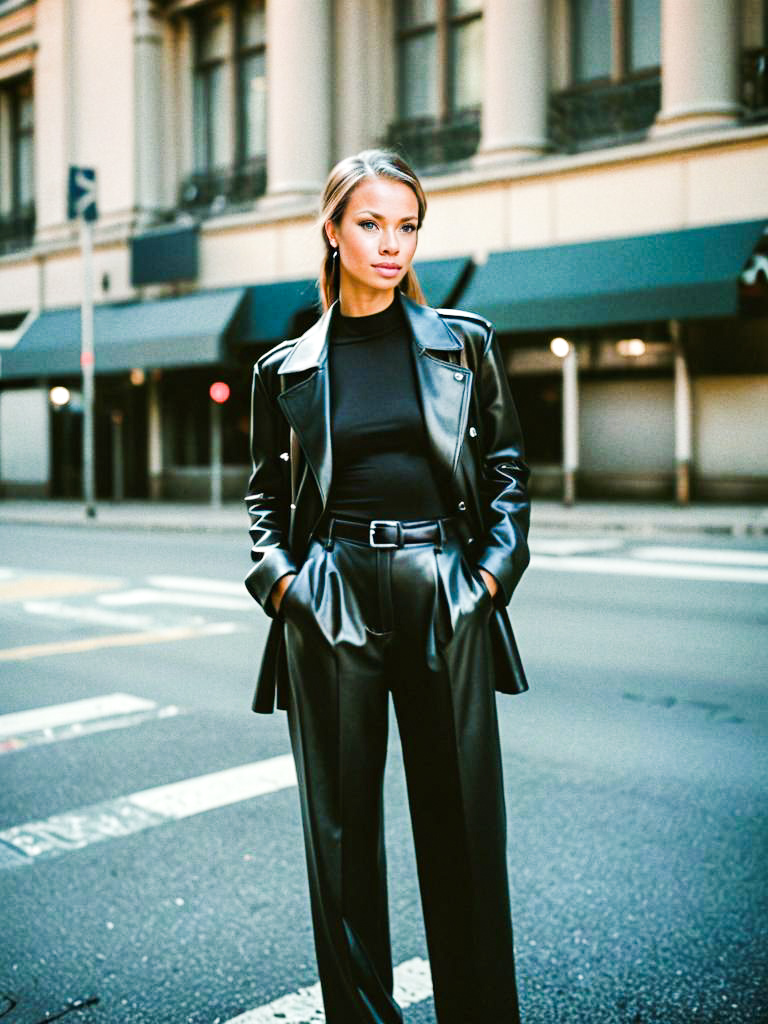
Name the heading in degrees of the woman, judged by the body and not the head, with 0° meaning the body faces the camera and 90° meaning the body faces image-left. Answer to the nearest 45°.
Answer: approximately 0°

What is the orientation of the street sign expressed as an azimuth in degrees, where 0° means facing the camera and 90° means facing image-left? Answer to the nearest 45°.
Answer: approximately 0°

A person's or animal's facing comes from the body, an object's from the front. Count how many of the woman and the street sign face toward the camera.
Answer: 2

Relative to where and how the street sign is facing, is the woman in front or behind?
in front

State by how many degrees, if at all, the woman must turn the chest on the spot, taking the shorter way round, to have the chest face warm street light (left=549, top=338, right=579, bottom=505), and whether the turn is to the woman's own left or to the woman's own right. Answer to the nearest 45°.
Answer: approximately 180°

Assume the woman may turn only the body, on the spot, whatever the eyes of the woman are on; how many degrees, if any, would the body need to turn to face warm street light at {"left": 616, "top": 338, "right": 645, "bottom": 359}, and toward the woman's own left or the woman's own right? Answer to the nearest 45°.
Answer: approximately 180°

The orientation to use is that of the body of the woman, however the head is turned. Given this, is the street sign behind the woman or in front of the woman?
behind

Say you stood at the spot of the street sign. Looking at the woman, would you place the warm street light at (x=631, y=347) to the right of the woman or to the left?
left

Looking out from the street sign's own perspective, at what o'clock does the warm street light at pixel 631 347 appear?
The warm street light is roughly at 10 o'clock from the street sign.
